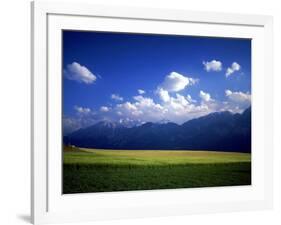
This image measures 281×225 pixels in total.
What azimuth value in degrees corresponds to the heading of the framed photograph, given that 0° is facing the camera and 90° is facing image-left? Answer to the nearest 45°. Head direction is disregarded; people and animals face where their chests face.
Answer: approximately 315°
